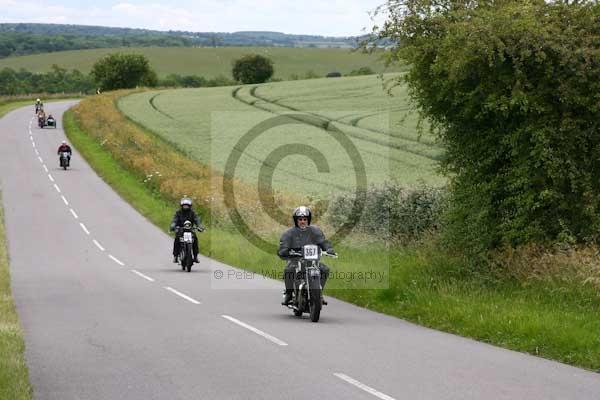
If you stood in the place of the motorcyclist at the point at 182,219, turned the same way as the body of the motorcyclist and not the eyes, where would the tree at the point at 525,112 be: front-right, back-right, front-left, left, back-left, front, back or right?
front-left

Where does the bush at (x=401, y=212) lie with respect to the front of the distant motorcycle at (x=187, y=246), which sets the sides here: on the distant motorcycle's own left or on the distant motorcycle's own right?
on the distant motorcycle's own left

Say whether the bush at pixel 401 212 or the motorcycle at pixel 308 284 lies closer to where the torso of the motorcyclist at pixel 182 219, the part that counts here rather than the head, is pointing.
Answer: the motorcycle

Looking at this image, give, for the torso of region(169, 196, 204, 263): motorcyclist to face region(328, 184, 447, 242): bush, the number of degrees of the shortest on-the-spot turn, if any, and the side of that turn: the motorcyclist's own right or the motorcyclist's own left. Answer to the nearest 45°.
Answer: approximately 90° to the motorcyclist's own left

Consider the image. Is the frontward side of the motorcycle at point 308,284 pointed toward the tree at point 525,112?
no

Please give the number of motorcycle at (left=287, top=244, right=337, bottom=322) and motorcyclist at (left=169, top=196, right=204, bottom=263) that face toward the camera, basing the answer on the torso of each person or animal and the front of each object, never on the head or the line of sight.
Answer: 2

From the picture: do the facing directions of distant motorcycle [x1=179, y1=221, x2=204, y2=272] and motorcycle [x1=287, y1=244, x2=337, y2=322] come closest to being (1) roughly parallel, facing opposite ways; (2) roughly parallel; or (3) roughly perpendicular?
roughly parallel

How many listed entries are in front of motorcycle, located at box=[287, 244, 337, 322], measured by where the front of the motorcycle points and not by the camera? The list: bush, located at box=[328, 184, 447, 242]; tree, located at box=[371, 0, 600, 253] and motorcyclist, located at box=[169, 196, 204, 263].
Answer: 0

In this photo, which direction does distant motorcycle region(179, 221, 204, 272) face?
toward the camera

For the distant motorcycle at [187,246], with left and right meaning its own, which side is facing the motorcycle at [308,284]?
front

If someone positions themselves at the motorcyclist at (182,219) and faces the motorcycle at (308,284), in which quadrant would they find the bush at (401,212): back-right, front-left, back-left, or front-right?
front-left

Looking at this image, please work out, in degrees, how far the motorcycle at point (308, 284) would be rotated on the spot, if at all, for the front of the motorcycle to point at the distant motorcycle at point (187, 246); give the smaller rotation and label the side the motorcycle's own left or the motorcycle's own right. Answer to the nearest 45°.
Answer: approximately 180°

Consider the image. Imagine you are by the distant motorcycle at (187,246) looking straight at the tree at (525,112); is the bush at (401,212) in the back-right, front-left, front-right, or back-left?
front-left

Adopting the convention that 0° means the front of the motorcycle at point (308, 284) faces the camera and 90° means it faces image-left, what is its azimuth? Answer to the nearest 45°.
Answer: approximately 0°

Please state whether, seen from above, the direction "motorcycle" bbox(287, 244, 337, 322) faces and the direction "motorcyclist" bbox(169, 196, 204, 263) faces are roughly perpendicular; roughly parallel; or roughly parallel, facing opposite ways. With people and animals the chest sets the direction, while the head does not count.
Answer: roughly parallel

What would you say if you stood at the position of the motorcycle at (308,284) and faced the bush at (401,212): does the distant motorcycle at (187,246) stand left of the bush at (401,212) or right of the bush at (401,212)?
left
